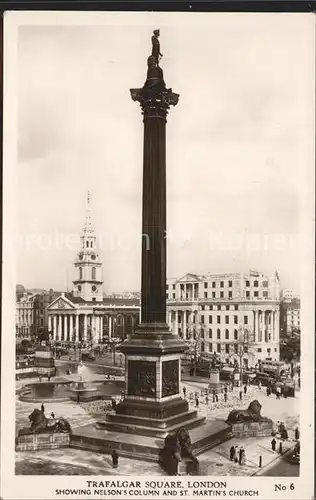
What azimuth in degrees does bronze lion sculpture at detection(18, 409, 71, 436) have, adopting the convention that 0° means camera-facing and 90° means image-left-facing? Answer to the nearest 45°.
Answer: approximately 90°

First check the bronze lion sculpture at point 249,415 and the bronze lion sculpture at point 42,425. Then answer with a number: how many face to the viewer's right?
1

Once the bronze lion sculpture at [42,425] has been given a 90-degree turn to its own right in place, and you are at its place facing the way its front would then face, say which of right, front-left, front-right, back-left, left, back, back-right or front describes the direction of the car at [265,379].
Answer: right

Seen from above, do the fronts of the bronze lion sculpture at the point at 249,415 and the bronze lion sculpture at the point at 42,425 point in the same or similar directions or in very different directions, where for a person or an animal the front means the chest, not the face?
very different directions

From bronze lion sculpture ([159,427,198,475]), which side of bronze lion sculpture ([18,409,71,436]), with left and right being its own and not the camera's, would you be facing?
back

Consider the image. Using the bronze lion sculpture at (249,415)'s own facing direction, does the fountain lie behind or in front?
behind

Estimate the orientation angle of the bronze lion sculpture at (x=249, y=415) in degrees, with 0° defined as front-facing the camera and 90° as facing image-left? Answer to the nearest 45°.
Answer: approximately 270°

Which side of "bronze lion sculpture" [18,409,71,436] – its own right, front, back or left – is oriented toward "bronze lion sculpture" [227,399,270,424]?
back
